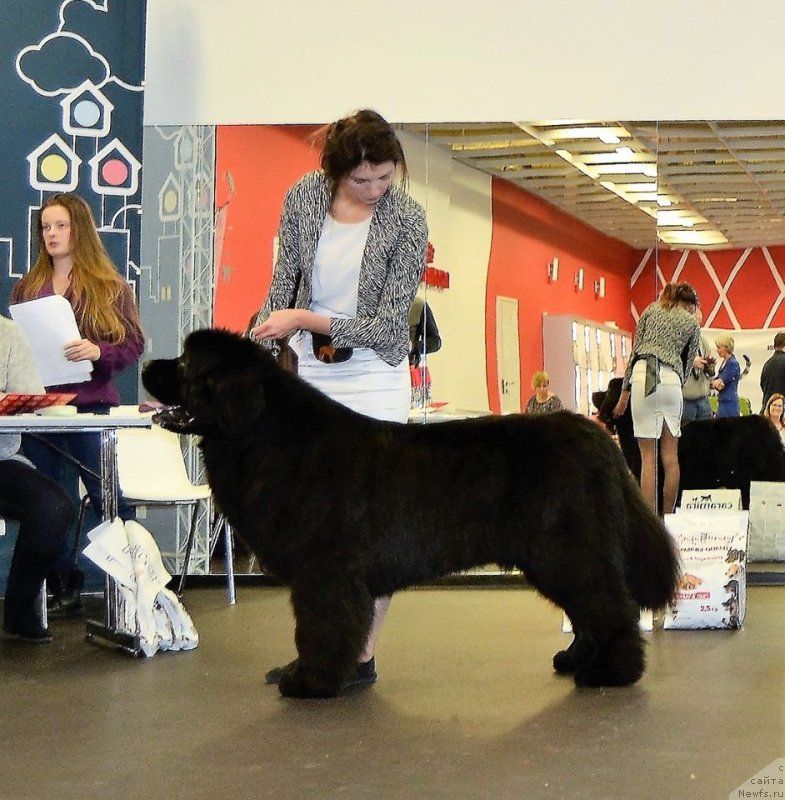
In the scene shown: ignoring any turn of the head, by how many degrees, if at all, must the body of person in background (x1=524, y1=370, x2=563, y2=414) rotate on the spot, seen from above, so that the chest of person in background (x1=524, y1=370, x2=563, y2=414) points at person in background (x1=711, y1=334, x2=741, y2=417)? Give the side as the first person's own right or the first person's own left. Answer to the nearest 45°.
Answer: approximately 90° to the first person's own left

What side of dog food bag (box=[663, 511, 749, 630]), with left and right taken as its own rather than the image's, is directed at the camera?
front

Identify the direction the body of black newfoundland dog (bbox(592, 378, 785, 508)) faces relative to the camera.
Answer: to the viewer's left

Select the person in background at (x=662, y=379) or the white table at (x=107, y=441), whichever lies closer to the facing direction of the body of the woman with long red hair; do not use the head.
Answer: the white table

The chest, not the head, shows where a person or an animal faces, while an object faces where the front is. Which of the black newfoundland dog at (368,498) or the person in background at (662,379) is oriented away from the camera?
the person in background

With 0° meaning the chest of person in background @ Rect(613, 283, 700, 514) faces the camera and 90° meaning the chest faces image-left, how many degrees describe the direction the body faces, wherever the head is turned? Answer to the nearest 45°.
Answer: approximately 180°

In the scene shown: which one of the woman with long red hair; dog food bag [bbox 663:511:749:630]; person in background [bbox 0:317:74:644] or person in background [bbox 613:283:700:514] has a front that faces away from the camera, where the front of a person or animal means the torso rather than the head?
person in background [bbox 613:283:700:514]

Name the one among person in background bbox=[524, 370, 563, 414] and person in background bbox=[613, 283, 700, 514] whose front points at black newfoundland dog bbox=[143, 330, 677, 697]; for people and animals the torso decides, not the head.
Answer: person in background bbox=[524, 370, 563, 414]

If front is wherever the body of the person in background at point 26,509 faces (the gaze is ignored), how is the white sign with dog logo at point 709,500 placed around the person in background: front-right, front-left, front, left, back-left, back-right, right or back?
front

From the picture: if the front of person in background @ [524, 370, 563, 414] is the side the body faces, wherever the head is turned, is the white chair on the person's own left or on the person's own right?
on the person's own right

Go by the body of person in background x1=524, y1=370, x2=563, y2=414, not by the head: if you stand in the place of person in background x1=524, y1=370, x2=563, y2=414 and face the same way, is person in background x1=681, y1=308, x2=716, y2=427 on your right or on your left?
on your left

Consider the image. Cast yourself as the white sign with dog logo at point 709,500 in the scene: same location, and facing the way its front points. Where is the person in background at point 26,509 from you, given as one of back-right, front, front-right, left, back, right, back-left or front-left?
front-right
